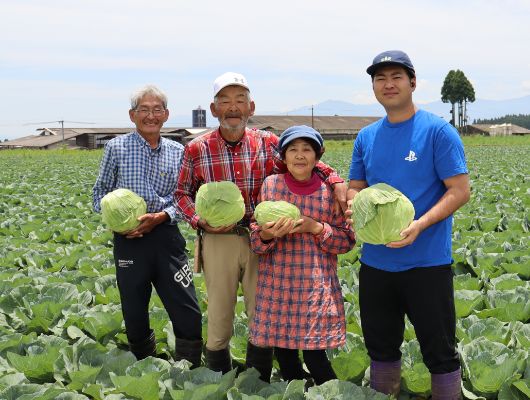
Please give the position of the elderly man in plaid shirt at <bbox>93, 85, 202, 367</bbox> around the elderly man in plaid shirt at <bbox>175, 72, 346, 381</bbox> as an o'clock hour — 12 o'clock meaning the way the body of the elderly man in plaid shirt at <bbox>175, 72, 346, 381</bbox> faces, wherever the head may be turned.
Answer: the elderly man in plaid shirt at <bbox>93, 85, 202, 367</bbox> is roughly at 4 o'clock from the elderly man in plaid shirt at <bbox>175, 72, 346, 381</bbox>.

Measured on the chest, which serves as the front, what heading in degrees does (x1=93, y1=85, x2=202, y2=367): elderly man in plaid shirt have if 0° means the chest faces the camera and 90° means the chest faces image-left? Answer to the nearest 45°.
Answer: approximately 0°

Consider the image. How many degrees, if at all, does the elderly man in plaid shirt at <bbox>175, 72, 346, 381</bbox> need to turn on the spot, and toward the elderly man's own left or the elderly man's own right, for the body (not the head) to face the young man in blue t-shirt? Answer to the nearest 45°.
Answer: approximately 45° to the elderly man's own left

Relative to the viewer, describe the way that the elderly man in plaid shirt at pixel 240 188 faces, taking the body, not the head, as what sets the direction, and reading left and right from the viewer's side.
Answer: facing the viewer

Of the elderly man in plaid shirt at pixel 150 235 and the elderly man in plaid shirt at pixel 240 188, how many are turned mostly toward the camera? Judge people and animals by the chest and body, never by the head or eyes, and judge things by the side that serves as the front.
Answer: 2

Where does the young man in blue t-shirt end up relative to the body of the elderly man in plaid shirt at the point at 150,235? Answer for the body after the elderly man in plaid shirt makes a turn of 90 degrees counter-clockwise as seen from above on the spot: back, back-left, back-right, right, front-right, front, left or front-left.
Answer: front-right

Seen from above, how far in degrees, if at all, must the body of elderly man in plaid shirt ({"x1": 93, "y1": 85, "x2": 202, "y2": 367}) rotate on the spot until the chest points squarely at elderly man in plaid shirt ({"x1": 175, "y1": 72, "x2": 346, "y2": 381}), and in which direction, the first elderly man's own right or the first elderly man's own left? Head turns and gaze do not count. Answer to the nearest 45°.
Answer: approximately 45° to the first elderly man's own left
